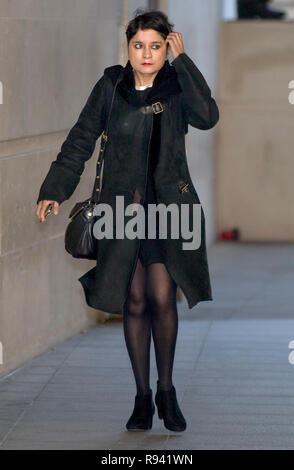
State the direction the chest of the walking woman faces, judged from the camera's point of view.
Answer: toward the camera
